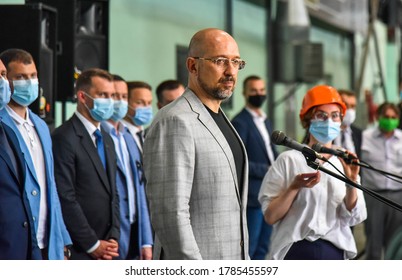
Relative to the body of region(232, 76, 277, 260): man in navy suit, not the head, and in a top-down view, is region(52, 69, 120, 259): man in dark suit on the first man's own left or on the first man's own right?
on the first man's own right

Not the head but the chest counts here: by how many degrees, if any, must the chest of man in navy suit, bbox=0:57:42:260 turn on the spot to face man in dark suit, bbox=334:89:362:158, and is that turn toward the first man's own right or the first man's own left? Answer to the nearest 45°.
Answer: approximately 90° to the first man's own left

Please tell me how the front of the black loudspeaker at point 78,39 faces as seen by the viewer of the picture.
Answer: facing the viewer and to the right of the viewer

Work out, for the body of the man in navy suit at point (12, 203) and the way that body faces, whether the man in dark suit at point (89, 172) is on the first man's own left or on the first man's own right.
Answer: on the first man's own left

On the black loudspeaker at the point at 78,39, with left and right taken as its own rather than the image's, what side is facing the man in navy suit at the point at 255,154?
left

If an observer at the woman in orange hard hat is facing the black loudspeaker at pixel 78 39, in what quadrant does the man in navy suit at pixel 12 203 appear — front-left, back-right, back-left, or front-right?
front-left
